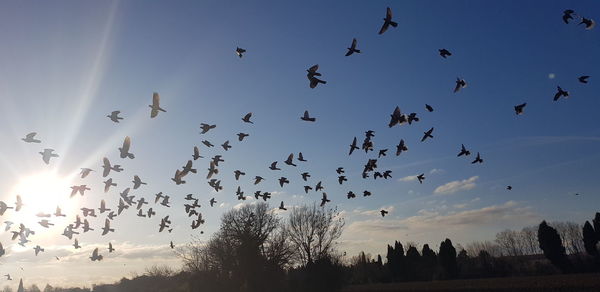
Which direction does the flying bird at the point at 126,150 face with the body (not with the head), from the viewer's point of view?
to the viewer's left

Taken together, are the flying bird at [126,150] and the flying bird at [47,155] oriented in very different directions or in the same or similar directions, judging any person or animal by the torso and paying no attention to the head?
same or similar directions

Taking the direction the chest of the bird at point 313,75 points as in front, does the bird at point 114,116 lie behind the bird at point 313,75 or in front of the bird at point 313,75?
in front

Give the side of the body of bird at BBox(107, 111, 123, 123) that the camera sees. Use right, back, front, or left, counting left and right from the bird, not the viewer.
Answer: left

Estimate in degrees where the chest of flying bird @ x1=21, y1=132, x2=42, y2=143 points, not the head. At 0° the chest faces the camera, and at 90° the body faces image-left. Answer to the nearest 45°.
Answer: approximately 90°

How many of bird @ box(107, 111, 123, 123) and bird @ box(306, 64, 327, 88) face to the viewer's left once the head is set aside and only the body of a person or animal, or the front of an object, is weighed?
2

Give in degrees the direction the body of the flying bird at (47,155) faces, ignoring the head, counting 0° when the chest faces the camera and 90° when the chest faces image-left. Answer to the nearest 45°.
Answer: approximately 90°
